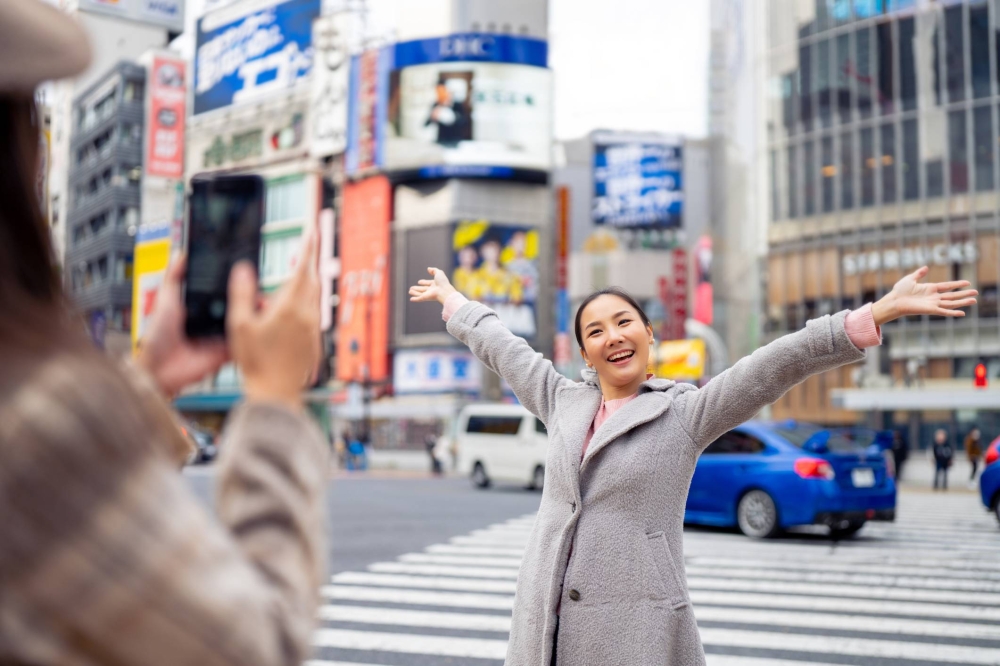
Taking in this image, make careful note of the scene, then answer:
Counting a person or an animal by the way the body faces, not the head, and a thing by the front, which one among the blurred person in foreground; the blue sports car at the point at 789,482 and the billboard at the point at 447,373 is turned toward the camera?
the billboard

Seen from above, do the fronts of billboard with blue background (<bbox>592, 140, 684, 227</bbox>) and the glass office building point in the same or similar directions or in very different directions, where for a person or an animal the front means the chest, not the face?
same or similar directions

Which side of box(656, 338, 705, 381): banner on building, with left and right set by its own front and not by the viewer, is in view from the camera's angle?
front

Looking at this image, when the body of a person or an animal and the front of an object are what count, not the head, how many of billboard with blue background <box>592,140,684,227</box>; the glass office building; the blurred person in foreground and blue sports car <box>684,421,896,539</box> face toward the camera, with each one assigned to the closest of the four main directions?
2

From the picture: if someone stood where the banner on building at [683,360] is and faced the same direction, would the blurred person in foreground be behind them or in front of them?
in front

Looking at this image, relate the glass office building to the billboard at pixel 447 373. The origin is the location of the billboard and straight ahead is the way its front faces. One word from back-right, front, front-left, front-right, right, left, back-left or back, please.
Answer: front-left

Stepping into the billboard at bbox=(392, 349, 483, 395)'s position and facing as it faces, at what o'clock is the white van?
The white van is roughly at 12 o'clock from the billboard.

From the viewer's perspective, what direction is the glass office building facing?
toward the camera

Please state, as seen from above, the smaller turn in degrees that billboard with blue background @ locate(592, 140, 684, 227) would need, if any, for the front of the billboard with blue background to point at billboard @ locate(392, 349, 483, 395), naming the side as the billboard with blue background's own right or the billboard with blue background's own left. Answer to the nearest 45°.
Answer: approximately 90° to the billboard with blue background's own right

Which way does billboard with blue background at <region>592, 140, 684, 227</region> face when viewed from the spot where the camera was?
facing the viewer

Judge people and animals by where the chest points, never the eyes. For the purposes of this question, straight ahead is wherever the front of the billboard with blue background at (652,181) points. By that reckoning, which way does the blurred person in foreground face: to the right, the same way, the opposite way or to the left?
the opposite way

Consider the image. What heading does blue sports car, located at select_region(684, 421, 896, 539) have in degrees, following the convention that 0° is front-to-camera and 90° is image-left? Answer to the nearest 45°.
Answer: approximately 135°

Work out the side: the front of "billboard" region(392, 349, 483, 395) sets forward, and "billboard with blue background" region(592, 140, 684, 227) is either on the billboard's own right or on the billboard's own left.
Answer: on the billboard's own left

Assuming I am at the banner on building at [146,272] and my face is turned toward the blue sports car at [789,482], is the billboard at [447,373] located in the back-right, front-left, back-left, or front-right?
front-left

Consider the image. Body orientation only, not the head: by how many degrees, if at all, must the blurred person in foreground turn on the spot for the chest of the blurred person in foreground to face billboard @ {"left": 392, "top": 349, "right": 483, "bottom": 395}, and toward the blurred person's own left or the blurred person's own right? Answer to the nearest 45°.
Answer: approximately 45° to the blurred person's own left

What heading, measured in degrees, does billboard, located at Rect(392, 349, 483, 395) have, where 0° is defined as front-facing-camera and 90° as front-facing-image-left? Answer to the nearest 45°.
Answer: approximately 0°

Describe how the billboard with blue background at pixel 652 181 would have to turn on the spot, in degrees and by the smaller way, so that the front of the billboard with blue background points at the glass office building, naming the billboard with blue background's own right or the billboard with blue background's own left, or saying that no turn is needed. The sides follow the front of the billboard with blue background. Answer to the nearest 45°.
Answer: approximately 45° to the billboard with blue background's own left
